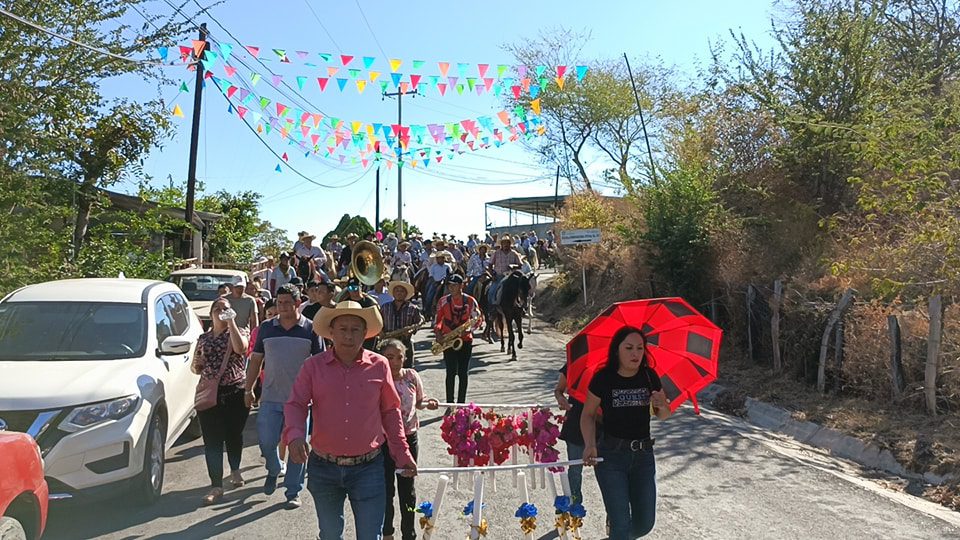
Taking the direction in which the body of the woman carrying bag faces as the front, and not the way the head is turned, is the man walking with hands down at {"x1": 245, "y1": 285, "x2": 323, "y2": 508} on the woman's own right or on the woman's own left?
on the woman's own left

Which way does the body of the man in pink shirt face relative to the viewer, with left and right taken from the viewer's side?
facing the viewer

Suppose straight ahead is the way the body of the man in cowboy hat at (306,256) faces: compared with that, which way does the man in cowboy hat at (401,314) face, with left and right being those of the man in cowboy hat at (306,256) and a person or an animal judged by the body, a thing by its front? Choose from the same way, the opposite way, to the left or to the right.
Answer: the same way

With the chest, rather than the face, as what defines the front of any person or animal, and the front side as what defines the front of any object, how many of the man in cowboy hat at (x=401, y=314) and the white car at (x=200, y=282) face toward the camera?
2

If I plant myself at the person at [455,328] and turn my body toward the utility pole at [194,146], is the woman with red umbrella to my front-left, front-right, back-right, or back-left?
back-left

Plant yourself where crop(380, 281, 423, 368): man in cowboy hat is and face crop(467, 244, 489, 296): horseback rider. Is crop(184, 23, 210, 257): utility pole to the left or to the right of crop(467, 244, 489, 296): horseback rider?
left

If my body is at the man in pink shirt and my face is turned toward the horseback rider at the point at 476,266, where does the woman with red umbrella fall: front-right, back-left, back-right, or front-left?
front-right

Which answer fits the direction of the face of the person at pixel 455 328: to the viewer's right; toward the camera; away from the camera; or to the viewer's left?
toward the camera

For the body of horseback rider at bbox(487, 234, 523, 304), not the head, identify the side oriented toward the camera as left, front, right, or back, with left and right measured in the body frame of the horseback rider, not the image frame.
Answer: front

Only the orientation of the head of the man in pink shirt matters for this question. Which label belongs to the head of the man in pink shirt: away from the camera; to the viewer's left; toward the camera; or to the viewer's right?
toward the camera

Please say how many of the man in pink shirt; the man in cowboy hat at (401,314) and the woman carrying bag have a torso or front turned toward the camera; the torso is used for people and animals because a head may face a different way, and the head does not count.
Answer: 3

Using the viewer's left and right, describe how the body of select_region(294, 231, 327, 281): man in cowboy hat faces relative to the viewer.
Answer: facing the viewer

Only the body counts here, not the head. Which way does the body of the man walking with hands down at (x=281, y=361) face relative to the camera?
toward the camera

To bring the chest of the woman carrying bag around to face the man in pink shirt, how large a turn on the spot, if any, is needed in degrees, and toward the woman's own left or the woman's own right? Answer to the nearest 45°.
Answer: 0° — they already face them

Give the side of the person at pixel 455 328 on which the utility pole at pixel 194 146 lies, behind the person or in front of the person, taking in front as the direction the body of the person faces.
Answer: behind

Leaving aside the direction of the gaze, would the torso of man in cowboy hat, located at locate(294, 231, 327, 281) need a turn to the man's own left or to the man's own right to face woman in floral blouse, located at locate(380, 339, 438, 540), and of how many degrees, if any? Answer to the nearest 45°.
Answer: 0° — they already face them

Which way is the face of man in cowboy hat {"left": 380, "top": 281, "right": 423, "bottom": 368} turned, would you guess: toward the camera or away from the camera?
toward the camera
